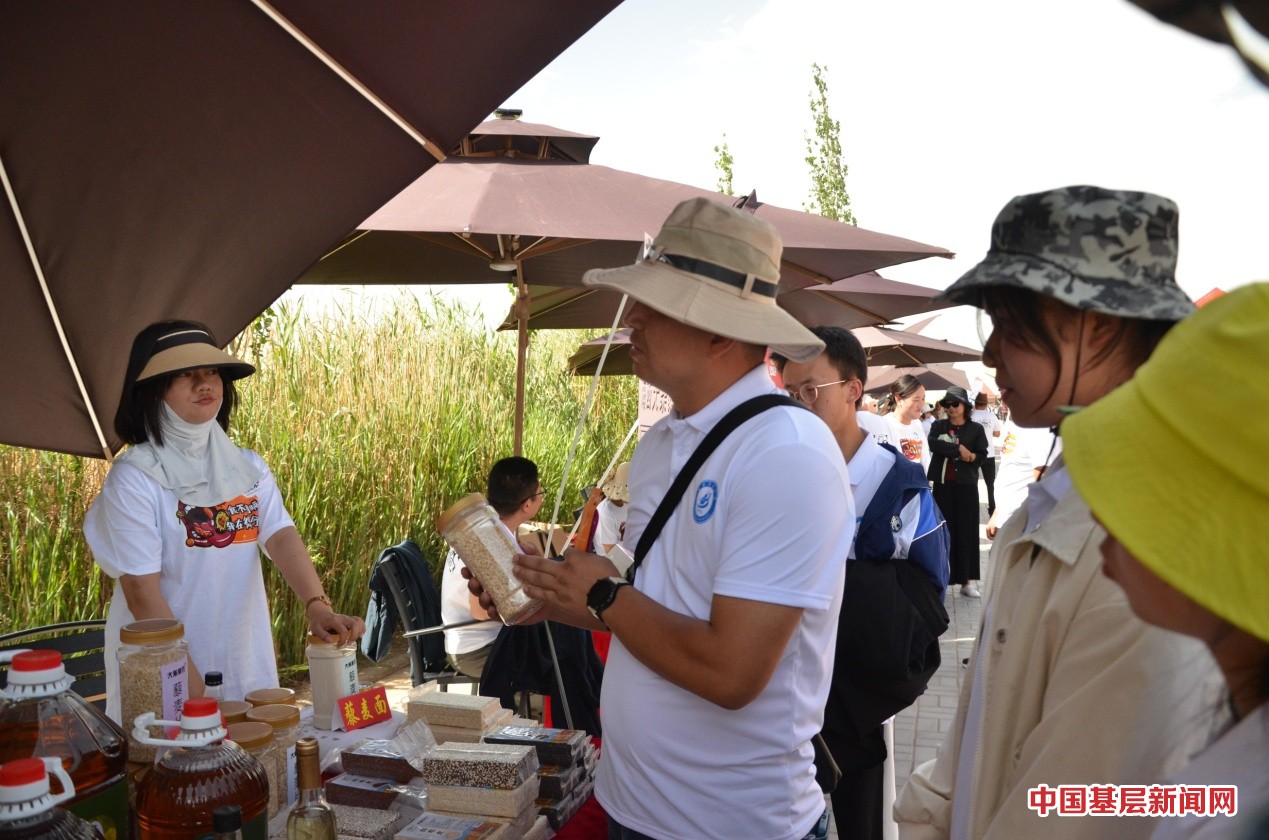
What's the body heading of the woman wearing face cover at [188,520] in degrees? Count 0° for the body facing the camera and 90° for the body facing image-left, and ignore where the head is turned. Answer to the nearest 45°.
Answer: approximately 315°

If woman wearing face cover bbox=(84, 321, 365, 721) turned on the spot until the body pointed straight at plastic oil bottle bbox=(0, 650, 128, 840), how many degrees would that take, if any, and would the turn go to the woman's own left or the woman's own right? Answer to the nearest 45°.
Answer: approximately 45° to the woman's own right

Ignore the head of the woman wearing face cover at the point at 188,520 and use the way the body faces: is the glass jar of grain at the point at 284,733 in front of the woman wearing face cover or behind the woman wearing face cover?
in front

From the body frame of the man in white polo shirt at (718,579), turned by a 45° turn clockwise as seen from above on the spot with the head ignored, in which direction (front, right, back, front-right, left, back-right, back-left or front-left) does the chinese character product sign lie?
front

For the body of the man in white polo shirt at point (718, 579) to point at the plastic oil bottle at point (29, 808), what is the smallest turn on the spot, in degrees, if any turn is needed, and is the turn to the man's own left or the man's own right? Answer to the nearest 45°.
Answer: approximately 45° to the man's own left

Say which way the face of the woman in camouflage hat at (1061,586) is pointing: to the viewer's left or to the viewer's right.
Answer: to the viewer's left

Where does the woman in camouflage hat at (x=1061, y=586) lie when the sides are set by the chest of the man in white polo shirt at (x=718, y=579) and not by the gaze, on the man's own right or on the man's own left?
on the man's own left

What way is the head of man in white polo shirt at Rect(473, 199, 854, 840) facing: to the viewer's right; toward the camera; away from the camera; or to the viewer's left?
to the viewer's left

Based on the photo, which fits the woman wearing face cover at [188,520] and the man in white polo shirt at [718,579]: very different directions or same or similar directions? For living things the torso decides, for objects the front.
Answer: very different directions

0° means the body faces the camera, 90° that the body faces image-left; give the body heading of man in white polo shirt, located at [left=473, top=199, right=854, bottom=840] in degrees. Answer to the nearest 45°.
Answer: approximately 90°

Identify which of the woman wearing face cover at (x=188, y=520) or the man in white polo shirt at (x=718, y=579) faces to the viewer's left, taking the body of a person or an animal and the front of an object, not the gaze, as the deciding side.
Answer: the man in white polo shirt

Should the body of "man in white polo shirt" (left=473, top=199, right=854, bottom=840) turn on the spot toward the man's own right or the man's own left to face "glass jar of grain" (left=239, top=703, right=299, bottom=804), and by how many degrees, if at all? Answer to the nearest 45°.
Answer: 0° — they already face it
